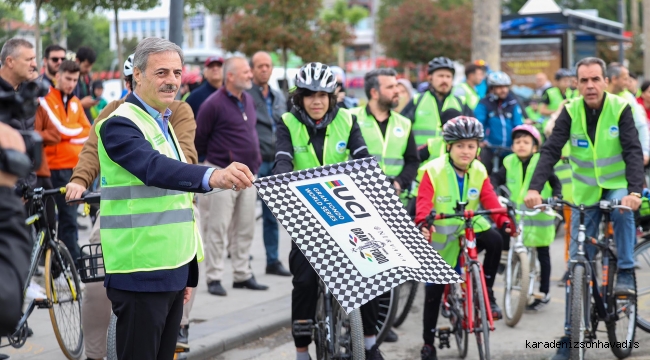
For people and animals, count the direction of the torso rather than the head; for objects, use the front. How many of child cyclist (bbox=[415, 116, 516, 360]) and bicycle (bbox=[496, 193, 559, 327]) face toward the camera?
2

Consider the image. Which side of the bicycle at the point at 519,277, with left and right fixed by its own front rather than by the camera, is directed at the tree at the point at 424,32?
back

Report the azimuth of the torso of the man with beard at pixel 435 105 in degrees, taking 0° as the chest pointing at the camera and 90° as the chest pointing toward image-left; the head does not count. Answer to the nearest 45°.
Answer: approximately 0°

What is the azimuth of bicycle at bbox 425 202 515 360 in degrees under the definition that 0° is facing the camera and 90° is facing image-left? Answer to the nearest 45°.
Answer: approximately 0°
